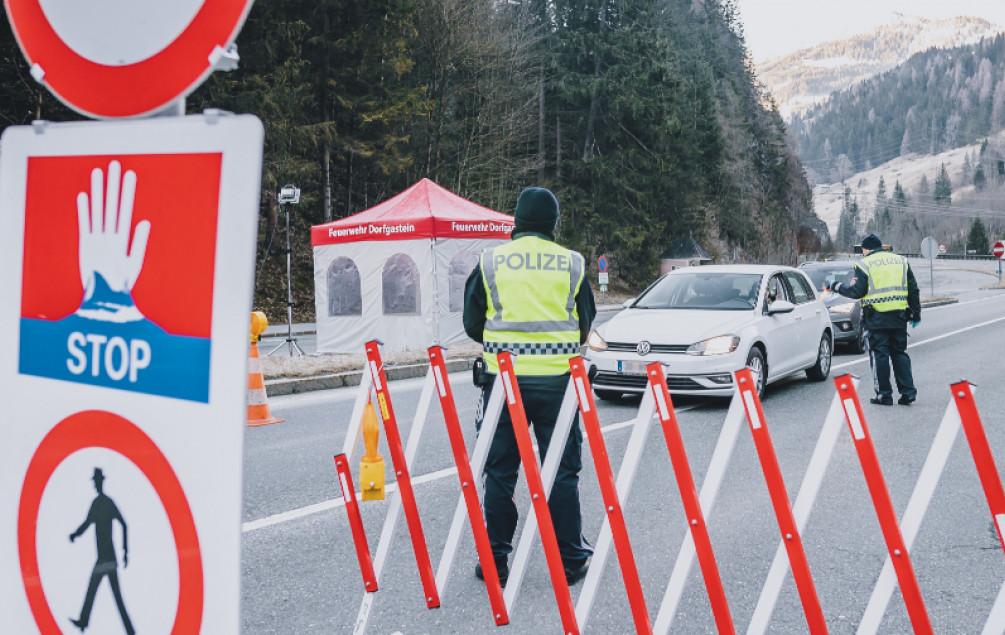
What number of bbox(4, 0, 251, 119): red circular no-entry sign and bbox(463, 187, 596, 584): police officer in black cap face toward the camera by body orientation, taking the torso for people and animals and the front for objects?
1

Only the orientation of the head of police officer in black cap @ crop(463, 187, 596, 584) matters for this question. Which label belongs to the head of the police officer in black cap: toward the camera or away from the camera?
away from the camera

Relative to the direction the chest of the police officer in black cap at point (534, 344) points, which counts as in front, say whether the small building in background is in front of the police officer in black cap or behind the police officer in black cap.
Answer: in front

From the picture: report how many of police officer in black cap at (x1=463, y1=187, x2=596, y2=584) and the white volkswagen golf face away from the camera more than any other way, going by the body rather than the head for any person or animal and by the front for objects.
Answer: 1

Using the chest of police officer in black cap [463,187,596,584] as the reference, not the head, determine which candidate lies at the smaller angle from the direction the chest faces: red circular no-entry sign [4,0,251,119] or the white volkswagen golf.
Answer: the white volkswagen golf

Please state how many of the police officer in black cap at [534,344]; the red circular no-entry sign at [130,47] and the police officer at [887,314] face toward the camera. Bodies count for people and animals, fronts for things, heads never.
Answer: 1

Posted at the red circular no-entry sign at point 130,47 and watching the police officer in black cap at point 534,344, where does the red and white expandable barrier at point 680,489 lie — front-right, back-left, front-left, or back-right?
front-right

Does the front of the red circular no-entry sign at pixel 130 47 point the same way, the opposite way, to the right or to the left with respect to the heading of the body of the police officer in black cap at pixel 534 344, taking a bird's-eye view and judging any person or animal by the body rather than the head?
the opposite way

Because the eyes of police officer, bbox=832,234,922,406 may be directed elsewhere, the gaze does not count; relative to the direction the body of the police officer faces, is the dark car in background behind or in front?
in front

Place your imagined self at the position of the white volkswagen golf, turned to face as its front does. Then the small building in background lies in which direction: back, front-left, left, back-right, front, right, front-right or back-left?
back-right

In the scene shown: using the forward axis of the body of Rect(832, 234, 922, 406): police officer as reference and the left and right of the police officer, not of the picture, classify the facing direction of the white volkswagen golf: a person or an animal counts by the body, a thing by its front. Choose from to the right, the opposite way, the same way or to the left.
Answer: to the left

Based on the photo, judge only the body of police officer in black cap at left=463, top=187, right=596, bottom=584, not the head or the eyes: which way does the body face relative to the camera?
away from the camera

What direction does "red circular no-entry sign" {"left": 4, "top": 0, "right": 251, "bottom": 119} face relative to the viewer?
toward the camera
